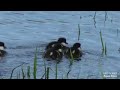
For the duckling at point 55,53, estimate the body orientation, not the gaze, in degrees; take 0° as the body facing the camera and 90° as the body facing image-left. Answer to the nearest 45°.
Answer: approximately 270°

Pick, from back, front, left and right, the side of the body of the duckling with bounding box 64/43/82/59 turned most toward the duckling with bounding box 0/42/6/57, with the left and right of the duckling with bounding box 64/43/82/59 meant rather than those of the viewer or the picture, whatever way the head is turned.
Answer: back

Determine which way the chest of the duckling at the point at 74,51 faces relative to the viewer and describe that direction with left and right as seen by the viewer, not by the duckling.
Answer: facing to the right of the viewer

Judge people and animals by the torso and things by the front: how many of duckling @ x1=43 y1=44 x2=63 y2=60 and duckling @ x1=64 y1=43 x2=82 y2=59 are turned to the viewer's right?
2

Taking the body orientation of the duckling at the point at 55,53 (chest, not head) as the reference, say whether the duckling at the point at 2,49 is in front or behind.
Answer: behind
